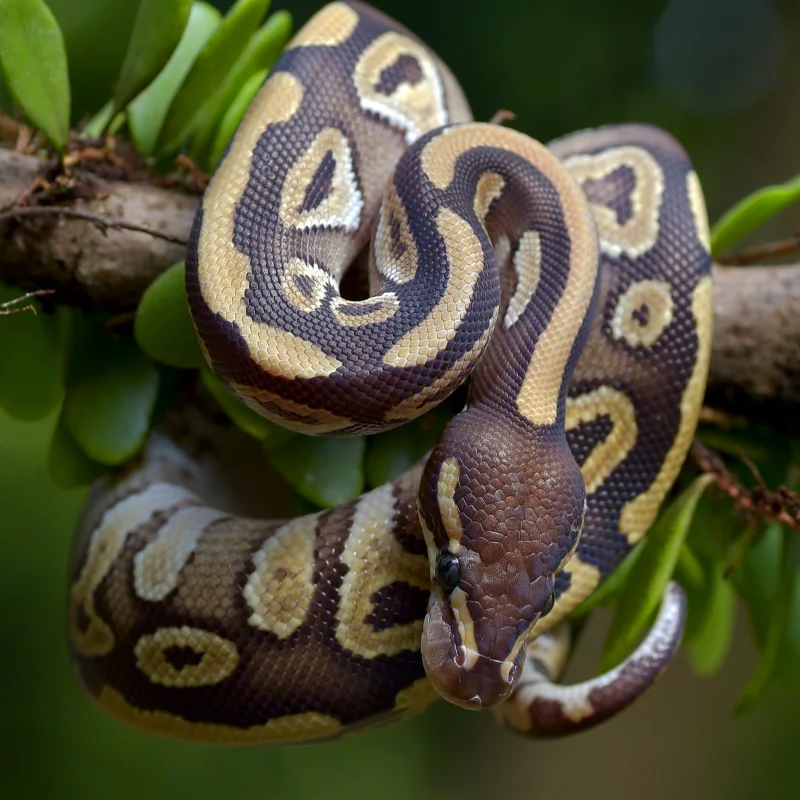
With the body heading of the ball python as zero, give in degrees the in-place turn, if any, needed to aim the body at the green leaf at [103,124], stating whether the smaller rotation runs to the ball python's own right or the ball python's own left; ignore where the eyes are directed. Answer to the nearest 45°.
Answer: approximately 135° to the ball python's own right

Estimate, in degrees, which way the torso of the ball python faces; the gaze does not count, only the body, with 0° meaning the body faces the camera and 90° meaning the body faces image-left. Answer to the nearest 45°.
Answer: approximately 0°

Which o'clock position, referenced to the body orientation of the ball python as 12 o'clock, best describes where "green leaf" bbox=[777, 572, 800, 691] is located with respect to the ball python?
The green leaf is roughly at 9 o'clock from the ball python.

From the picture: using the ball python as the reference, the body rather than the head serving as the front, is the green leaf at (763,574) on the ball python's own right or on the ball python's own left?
on the ball python's own left

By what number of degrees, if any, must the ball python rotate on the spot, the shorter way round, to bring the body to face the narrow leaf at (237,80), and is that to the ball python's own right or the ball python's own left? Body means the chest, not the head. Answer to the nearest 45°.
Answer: approximately 135° to the ball python's own right

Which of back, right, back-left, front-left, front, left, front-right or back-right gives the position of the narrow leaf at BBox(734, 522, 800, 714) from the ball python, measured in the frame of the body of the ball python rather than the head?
left

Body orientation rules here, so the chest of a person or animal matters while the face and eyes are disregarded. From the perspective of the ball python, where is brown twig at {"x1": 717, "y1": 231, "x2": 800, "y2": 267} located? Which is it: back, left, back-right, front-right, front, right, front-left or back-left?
back-left
